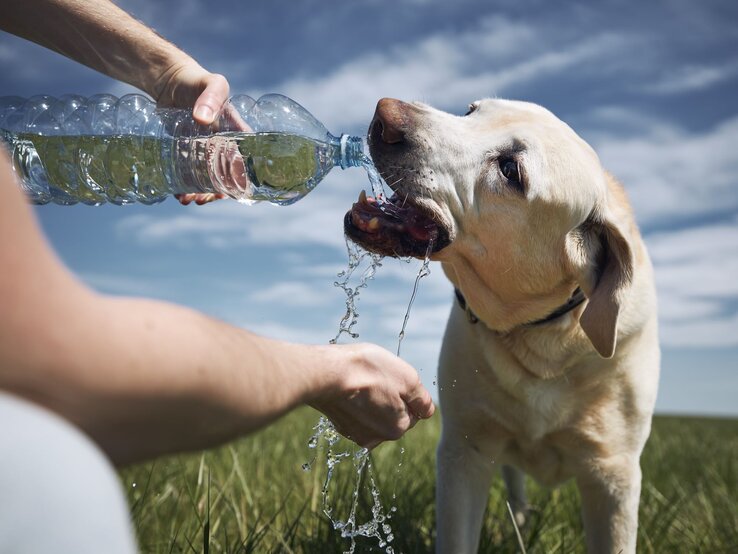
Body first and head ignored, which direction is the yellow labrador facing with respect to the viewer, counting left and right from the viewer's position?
facing the viewer
